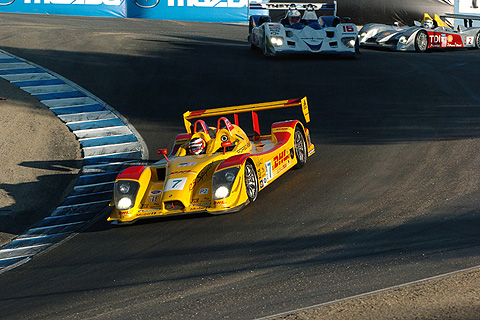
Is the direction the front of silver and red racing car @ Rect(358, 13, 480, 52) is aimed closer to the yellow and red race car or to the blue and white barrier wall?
the yellow and red race car

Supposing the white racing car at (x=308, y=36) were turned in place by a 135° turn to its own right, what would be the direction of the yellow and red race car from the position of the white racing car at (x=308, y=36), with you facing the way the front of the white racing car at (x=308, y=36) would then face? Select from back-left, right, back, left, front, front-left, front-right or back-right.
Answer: back-left

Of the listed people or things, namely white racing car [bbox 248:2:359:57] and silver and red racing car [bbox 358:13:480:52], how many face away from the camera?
0

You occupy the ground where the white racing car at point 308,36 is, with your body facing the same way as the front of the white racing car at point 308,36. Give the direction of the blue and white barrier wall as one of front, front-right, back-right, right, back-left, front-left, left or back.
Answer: back-right

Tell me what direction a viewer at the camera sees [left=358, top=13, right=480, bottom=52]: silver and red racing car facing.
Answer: facing the viewer and to the left of the viewer

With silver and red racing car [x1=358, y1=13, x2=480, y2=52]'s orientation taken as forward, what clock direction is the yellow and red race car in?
The yellow and red race car is roughly at 11 o'clock from the silver and red racing car.

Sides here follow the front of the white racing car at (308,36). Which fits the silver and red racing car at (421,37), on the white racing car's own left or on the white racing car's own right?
on the white racing car's own left

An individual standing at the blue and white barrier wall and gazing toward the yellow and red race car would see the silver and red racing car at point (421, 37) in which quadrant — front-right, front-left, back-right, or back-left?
front-left

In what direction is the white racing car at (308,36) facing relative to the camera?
toward the camera

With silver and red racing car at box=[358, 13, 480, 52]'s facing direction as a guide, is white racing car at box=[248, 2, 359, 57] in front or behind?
in front
